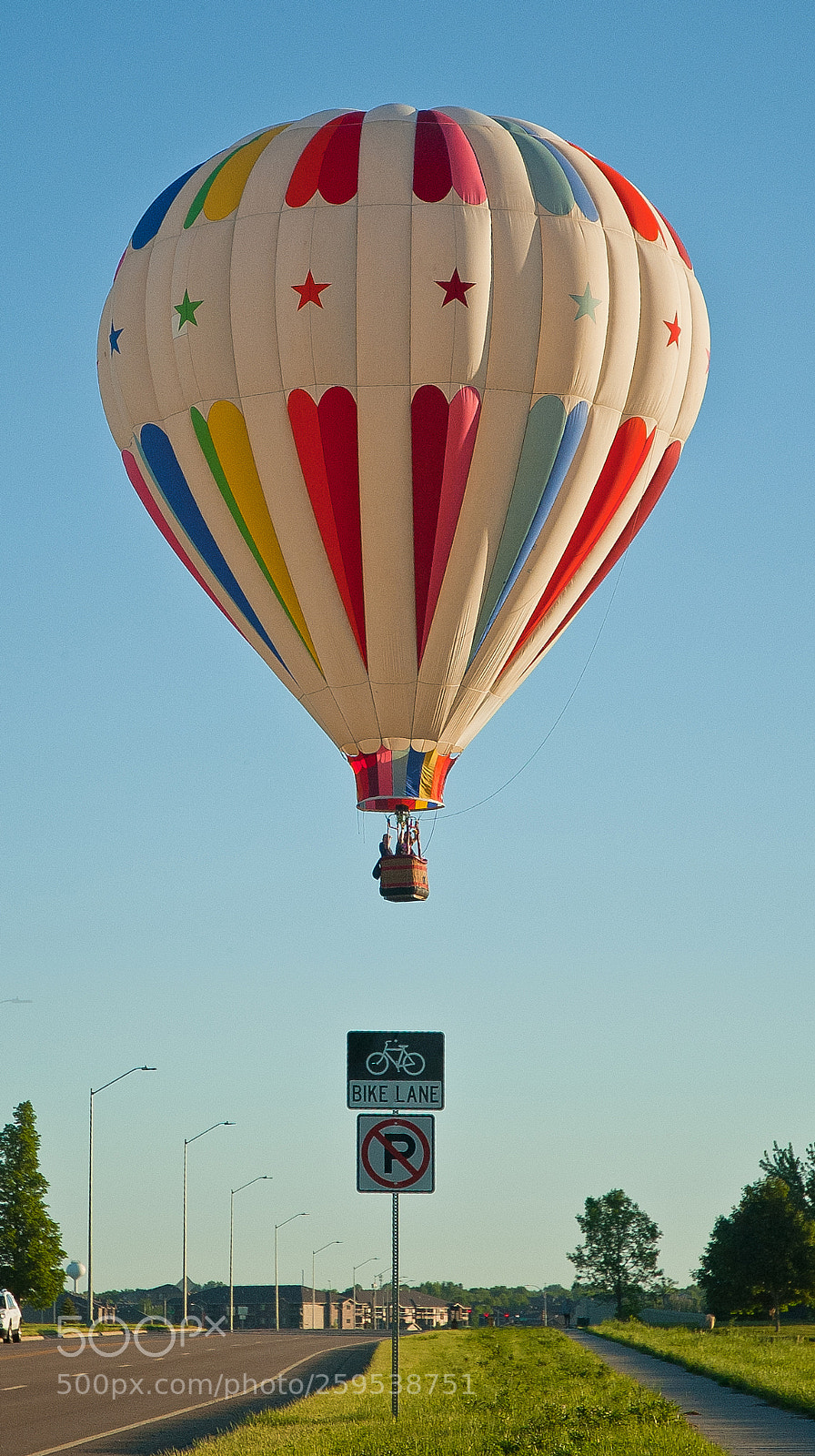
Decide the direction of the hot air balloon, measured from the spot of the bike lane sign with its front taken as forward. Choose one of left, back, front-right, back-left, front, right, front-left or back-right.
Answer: back

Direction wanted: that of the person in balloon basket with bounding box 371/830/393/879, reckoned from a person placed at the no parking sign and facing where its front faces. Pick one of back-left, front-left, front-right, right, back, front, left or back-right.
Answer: back

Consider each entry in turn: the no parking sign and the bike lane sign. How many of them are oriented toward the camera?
2

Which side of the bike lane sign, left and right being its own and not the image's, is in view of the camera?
front

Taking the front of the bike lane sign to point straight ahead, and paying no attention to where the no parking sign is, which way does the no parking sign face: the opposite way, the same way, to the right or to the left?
the same way

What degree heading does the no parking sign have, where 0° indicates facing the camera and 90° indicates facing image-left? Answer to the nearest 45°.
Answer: approximately 0°

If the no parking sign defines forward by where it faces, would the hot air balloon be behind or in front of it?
behind

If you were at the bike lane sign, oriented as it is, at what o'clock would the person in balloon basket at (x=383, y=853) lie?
The person in balloon basket is roughly at 6 o'clock from the bike lane sign.
